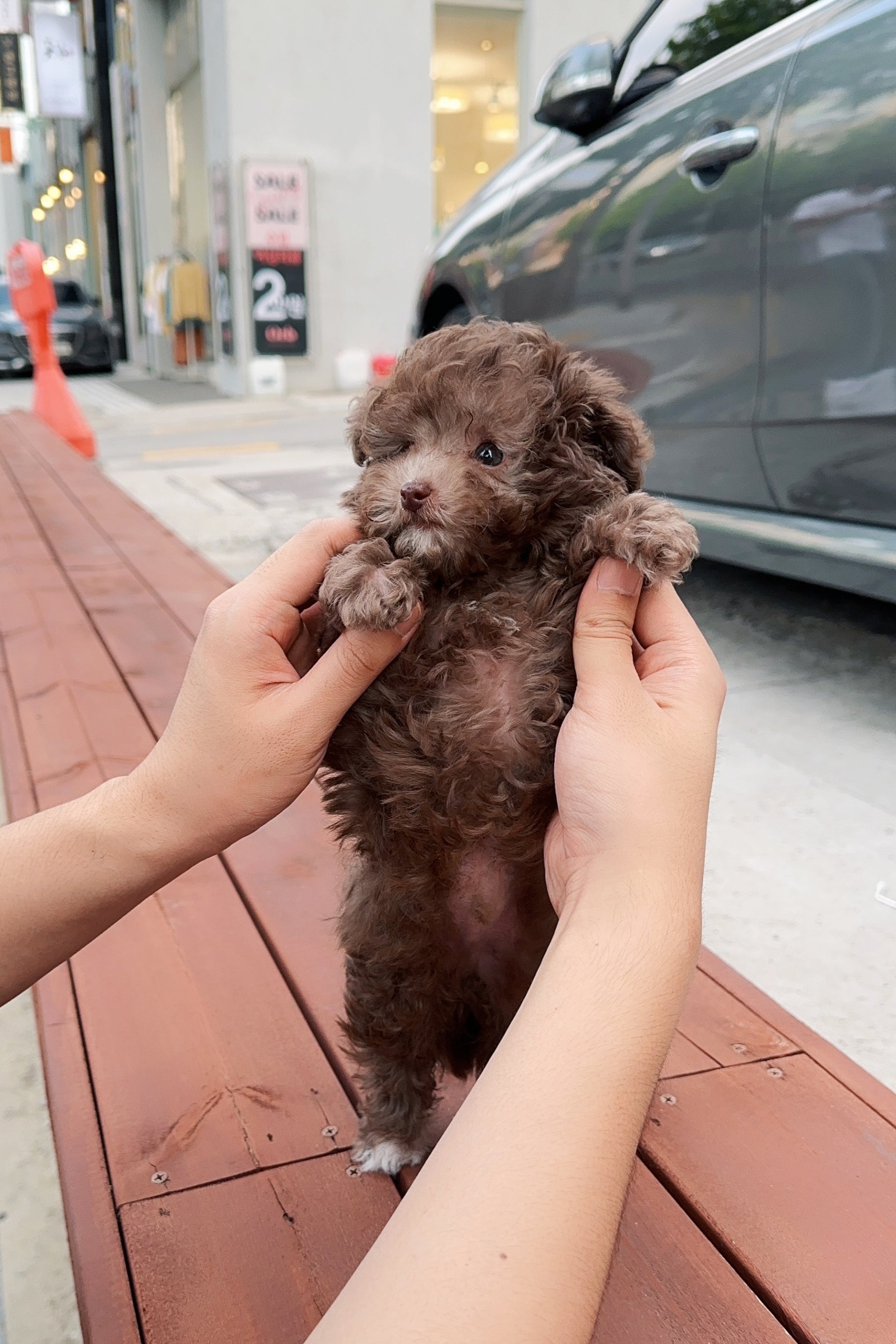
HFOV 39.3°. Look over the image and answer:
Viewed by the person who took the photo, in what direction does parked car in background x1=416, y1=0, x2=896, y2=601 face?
facing away from the viewer and to the left of the viewer

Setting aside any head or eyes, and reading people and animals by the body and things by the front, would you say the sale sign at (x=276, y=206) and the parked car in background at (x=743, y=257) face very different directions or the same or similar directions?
very different directions

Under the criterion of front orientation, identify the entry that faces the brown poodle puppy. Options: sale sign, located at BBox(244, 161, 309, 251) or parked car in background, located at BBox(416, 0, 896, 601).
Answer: the sale sign

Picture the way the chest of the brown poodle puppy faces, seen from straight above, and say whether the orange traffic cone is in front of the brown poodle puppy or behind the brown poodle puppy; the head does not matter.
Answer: behind

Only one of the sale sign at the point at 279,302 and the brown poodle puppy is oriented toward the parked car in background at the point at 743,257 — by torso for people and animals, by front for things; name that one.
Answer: the sale sign

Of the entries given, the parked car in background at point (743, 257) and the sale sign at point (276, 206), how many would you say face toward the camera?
1

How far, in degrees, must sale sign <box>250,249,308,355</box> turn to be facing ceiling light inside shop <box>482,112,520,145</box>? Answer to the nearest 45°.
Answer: approximately 135° to its left

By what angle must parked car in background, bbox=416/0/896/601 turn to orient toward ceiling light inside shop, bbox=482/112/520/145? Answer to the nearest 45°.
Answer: approximately 45° to its right

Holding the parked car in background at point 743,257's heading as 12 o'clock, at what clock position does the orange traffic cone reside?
The orange traffic cone is roughly at 12 o'clock from the parked car in background.

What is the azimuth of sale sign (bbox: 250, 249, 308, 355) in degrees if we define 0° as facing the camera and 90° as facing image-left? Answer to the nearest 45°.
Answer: approximately 0°
